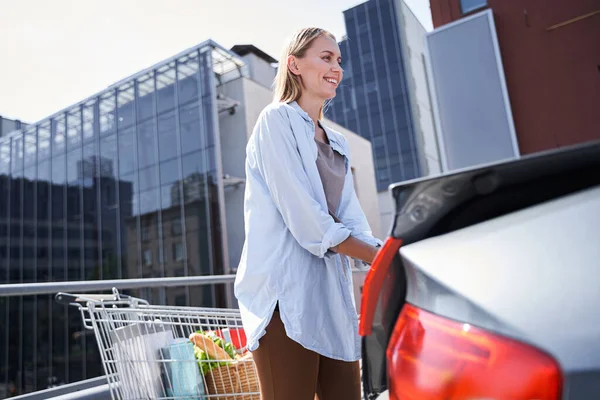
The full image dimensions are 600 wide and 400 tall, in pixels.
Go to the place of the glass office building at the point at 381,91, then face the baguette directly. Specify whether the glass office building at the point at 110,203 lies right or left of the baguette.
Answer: right

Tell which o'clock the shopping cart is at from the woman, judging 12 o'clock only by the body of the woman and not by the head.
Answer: The shopping cart is roughly at 6 o'clock from the woman.

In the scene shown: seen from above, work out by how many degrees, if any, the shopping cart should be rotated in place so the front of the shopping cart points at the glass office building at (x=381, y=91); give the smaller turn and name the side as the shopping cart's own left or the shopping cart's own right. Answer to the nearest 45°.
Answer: approximately 45° to the shopping cart's own left

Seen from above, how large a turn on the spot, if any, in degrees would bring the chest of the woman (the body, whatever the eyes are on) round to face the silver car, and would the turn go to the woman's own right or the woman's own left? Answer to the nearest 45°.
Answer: approximately 45° to the woman's own right

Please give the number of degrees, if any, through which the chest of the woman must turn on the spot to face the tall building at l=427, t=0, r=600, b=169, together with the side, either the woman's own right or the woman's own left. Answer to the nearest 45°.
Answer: approximately 90° to the woman's own left

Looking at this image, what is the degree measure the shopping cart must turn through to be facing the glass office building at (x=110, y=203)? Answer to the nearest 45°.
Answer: approximately 90° to its left

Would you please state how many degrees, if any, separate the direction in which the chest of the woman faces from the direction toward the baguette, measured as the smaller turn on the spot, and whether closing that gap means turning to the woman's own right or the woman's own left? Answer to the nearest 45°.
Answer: approximately 180°

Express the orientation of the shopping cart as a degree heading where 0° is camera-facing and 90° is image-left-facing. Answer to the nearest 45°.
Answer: approximately 270°

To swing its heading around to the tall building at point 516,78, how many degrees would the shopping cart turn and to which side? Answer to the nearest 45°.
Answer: approximately 45° to its left

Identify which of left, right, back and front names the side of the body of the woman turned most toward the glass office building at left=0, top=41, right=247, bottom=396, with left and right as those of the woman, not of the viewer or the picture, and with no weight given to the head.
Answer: back
